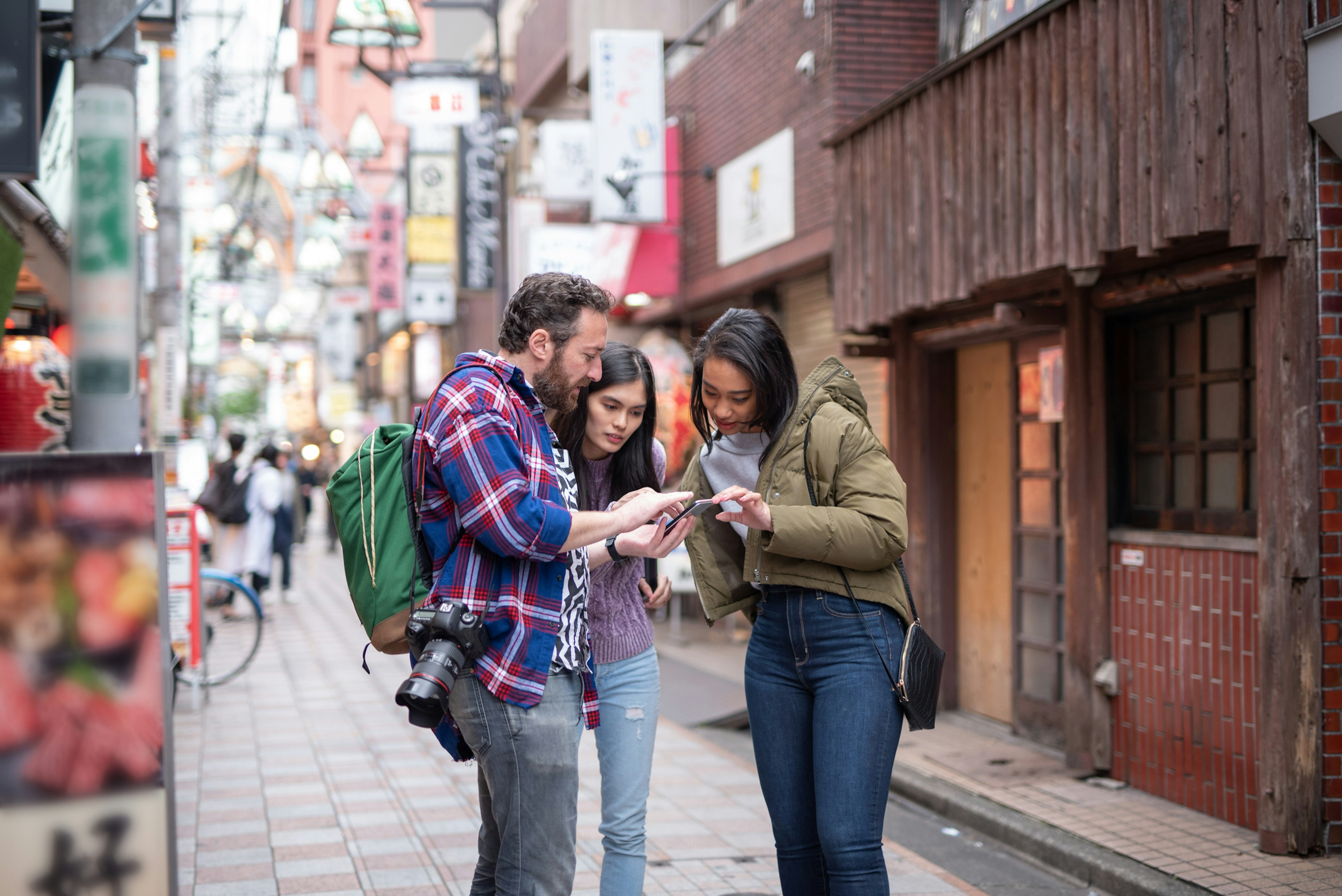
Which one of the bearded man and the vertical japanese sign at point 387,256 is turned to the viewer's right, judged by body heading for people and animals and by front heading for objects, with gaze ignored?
the bearded man

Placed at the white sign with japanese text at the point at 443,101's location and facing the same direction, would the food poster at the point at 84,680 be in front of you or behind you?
in front

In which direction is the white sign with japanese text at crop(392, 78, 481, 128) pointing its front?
toward the camera

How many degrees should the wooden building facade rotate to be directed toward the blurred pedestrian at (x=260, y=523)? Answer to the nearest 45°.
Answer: approximately 90° to its right

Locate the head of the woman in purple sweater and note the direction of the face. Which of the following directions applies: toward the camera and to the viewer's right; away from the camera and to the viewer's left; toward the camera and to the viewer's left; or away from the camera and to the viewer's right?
toward the camera and to the viewer's right

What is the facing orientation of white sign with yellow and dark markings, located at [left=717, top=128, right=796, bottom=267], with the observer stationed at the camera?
facing the viewer and to the left of the viewer

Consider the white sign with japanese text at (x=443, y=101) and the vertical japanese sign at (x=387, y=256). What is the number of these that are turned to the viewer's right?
0

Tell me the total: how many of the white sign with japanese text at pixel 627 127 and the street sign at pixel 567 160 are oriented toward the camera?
2

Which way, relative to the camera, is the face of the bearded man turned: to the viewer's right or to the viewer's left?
to the viewer's right

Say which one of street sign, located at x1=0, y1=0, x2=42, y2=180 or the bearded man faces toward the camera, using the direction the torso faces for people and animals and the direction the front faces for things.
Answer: the street sign

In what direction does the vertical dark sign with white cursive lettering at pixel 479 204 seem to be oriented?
toward the camera

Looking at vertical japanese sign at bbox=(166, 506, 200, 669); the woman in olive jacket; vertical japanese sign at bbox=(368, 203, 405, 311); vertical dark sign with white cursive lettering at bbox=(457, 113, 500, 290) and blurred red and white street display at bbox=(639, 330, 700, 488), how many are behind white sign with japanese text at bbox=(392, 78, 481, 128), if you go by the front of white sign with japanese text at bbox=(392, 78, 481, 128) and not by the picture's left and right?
2

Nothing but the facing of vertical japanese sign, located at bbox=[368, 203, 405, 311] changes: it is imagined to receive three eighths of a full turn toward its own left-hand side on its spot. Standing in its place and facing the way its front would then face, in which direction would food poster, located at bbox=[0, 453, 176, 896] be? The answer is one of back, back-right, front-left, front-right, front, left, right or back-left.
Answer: back-right

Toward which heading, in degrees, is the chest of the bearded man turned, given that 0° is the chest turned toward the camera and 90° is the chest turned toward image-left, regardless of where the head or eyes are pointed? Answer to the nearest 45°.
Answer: approximately 270°

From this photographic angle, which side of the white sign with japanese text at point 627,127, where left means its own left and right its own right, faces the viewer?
front
